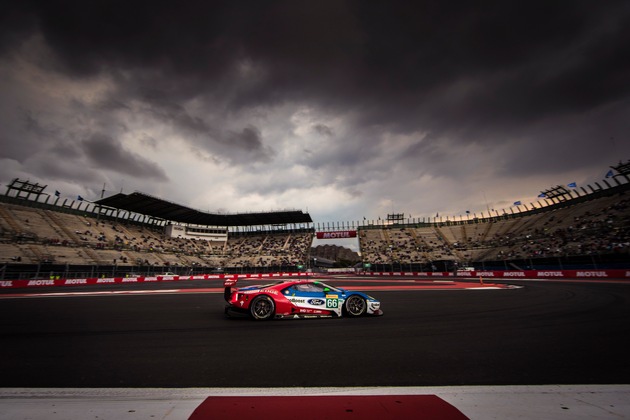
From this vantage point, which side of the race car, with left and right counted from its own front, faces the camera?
right

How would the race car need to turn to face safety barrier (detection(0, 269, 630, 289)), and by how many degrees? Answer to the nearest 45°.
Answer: approximately 45° to its left
